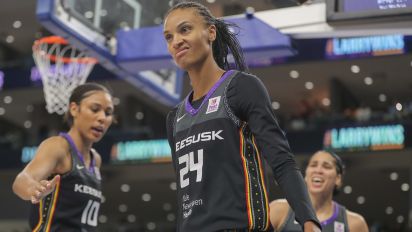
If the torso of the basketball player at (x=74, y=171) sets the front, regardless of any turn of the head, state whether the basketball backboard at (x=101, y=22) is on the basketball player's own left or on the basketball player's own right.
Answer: on the basketball player's own left

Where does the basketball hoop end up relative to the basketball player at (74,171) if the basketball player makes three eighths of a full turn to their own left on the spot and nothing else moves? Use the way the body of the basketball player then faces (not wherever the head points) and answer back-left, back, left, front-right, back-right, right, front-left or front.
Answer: front

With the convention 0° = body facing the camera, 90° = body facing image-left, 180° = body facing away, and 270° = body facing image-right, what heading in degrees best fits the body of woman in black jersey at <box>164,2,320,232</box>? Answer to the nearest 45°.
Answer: approximately 45°

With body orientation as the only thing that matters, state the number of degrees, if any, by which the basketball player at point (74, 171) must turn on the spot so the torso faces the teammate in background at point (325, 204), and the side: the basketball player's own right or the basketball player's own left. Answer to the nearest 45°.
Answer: approximately 45° to the basketball player's own left

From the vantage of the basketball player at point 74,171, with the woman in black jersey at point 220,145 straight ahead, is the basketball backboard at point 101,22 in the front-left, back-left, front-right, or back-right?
back-left

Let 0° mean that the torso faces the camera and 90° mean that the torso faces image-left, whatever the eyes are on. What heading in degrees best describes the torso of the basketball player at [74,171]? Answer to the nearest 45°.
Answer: approximately 315°
